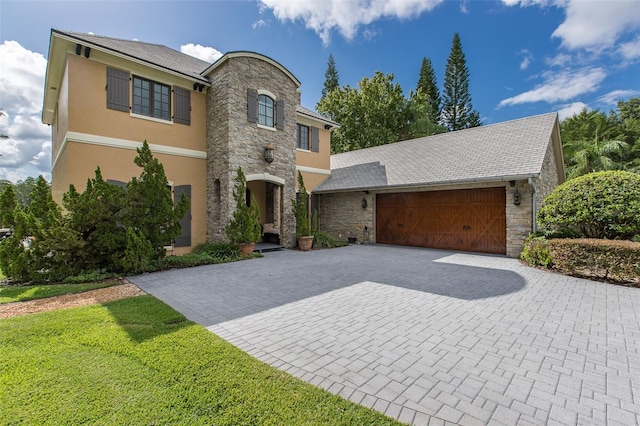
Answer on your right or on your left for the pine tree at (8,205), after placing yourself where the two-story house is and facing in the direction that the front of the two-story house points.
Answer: on your right

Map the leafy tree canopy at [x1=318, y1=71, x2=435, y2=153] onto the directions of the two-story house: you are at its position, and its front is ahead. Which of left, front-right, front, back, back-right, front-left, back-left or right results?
left

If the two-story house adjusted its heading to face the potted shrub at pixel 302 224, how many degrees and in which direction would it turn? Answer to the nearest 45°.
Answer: approximately 45° to its left

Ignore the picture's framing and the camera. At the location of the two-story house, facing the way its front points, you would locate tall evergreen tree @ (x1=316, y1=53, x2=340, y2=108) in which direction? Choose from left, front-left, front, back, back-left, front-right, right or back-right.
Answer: left

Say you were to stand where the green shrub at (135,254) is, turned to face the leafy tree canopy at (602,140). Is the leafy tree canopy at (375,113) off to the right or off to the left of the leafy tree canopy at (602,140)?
left

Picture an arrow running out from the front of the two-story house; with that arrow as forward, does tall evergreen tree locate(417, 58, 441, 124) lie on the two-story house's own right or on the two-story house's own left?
on the two-story house's own left

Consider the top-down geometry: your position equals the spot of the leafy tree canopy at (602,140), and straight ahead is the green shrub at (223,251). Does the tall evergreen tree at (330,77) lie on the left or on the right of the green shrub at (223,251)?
right

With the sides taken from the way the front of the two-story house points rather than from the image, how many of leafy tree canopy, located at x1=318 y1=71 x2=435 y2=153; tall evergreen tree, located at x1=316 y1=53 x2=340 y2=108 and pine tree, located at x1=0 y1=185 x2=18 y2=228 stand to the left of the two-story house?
2

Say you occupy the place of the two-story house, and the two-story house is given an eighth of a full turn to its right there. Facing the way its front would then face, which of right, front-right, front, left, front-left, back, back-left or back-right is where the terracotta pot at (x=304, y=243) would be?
left

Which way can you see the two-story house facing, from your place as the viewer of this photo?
facing the viewer and to the right of the viewer
